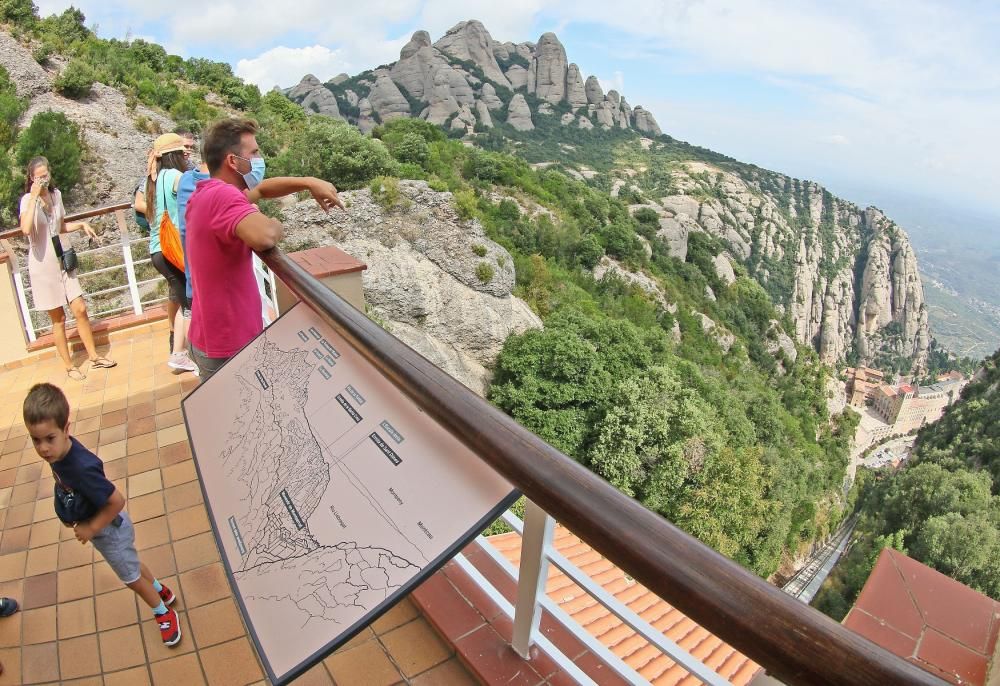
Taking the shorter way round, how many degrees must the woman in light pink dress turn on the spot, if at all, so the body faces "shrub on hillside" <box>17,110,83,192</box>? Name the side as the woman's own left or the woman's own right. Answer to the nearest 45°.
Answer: approximately 135° to the woman's own left

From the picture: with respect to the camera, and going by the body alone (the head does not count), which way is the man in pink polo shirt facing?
to the viewer's right

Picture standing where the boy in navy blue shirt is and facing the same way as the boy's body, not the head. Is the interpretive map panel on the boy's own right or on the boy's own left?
on the boy's own left

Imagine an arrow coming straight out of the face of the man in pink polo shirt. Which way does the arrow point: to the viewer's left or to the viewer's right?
to the viewer's right

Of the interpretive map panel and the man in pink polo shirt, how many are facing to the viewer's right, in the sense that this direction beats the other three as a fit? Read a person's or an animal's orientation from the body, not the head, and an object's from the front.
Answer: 1

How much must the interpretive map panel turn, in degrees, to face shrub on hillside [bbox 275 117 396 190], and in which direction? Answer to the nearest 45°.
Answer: approximately 135° to its right

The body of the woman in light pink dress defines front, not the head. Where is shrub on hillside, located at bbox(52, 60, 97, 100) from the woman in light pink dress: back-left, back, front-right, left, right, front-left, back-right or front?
back-left

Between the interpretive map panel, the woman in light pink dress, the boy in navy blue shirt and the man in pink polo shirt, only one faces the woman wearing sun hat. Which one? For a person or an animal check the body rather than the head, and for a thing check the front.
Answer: the woman in light pink dress
